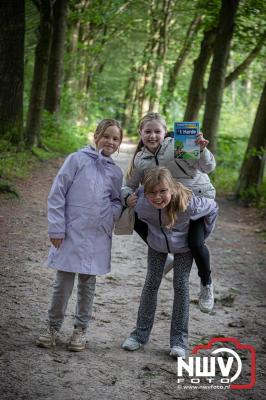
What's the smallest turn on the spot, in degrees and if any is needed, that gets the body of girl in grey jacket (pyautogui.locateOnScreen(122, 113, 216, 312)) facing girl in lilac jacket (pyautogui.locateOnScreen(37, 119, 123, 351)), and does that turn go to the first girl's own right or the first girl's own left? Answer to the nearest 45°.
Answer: approximately 45° to the first girl's own right

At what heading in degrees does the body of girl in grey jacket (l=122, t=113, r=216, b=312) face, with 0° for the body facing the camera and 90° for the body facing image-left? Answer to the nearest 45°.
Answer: approximately 0°

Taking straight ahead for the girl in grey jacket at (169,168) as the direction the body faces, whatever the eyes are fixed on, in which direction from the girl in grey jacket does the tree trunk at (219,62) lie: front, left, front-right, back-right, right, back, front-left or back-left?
back

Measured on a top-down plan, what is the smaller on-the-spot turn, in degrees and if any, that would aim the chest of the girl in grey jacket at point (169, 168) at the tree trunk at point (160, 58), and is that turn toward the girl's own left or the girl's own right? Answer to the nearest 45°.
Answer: approximately 180°

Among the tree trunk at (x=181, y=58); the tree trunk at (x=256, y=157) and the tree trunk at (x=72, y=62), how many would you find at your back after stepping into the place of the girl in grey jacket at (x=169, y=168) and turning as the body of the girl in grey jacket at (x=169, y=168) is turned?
3

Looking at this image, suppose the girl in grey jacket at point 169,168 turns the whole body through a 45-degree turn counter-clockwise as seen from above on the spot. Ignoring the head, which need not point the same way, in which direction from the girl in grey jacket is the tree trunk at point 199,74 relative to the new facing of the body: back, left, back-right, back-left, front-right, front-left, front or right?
back-left

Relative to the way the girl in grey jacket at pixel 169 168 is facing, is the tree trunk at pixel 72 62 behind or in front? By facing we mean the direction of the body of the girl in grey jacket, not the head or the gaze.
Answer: behind

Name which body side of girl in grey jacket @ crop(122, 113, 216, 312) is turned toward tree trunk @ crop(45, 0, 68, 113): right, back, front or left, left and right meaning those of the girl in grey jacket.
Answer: back

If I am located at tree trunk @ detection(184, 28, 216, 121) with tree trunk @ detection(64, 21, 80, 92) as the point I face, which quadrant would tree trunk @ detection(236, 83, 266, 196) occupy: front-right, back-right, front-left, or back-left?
back-left

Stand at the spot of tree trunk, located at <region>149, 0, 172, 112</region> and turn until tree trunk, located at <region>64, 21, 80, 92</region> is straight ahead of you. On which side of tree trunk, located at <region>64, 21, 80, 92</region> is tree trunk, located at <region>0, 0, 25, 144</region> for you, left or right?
left

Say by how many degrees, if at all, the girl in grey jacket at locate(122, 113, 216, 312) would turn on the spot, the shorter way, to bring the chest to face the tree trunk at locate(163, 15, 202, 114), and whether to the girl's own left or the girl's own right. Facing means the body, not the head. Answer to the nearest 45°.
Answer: approximately 180°
